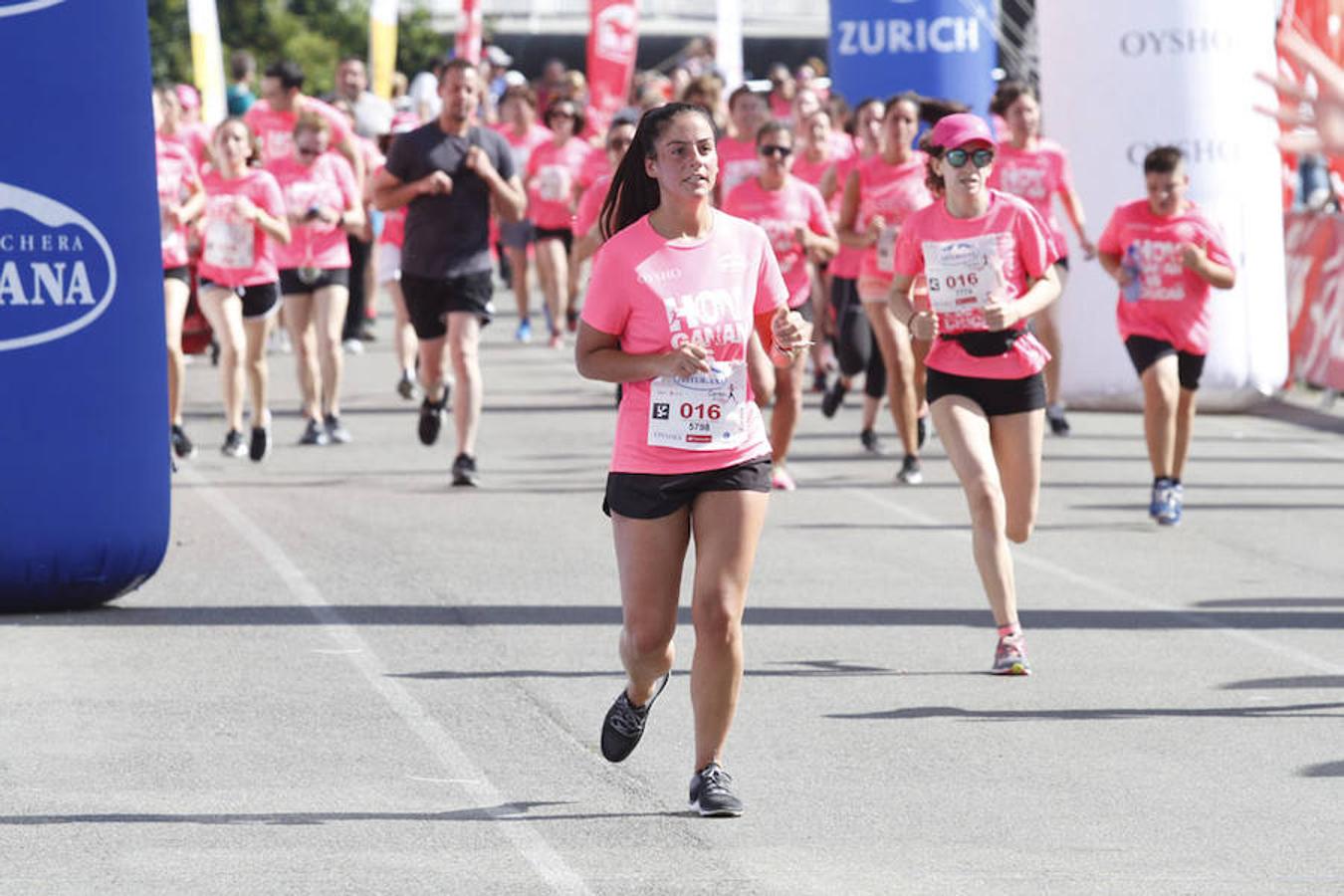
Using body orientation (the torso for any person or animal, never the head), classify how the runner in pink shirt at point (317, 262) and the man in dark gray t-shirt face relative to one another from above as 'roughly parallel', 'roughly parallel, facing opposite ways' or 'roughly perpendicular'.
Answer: roughly parallel

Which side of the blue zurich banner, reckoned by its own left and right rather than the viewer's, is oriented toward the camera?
front

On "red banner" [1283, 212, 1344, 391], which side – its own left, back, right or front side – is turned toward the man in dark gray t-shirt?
front

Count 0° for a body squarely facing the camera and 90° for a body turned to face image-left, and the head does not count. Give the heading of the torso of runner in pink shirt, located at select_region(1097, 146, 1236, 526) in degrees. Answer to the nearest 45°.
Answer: approximately 0°

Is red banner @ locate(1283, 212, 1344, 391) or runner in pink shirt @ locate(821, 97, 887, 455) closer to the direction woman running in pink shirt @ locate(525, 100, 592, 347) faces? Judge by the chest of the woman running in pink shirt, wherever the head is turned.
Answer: the runner in pink shirt

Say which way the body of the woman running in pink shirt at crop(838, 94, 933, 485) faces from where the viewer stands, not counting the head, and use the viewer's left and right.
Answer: facing the viewer

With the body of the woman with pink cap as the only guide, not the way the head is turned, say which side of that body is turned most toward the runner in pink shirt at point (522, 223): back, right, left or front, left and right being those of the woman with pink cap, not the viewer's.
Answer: back

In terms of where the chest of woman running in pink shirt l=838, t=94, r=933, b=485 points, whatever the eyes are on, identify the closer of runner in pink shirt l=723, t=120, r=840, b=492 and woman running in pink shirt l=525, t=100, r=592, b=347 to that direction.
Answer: the runner in pink shirt

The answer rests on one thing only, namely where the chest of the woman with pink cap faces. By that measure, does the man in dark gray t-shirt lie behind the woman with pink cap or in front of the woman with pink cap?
behind

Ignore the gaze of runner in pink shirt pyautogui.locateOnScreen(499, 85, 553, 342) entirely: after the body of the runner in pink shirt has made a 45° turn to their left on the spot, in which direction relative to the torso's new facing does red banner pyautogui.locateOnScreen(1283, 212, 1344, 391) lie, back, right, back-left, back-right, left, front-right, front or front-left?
front

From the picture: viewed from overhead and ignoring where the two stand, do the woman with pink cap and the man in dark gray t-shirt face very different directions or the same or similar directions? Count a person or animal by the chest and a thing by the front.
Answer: same or similar directions

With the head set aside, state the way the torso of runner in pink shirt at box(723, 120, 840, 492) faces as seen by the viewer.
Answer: toward the camera

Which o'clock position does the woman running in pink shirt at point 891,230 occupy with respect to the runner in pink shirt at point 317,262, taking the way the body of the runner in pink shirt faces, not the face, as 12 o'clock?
The woman running in pink shirt is roughly at 10 o'clock from the runner in pink shirt.
